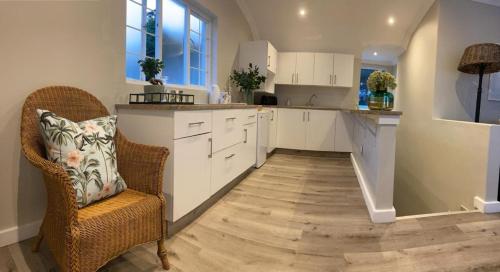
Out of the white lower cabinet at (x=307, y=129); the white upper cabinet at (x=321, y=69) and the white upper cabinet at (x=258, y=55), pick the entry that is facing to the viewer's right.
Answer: the white upper cabinet at (x=258, y=55)

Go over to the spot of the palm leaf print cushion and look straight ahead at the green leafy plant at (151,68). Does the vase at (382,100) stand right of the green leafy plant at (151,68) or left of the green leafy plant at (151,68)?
right

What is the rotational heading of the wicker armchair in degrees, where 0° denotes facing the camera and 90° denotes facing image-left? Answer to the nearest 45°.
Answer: approximately 315°

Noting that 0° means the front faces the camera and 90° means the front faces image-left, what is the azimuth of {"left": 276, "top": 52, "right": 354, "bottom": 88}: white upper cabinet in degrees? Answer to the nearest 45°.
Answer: approximately 0°

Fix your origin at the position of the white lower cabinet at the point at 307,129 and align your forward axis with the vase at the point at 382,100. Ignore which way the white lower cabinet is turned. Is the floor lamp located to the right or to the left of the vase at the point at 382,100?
left

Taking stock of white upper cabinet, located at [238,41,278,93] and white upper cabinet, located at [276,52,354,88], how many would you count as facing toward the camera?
1

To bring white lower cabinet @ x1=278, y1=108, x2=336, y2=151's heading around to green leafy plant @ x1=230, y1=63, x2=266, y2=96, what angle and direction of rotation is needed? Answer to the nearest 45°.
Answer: approximately 45° to its right

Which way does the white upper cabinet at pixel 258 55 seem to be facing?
to the viewer's right

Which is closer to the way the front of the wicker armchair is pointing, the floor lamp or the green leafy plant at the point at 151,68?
the floor lamp

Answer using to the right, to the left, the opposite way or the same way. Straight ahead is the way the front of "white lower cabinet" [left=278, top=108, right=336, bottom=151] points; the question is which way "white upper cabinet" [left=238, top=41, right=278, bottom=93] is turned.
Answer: to the left
